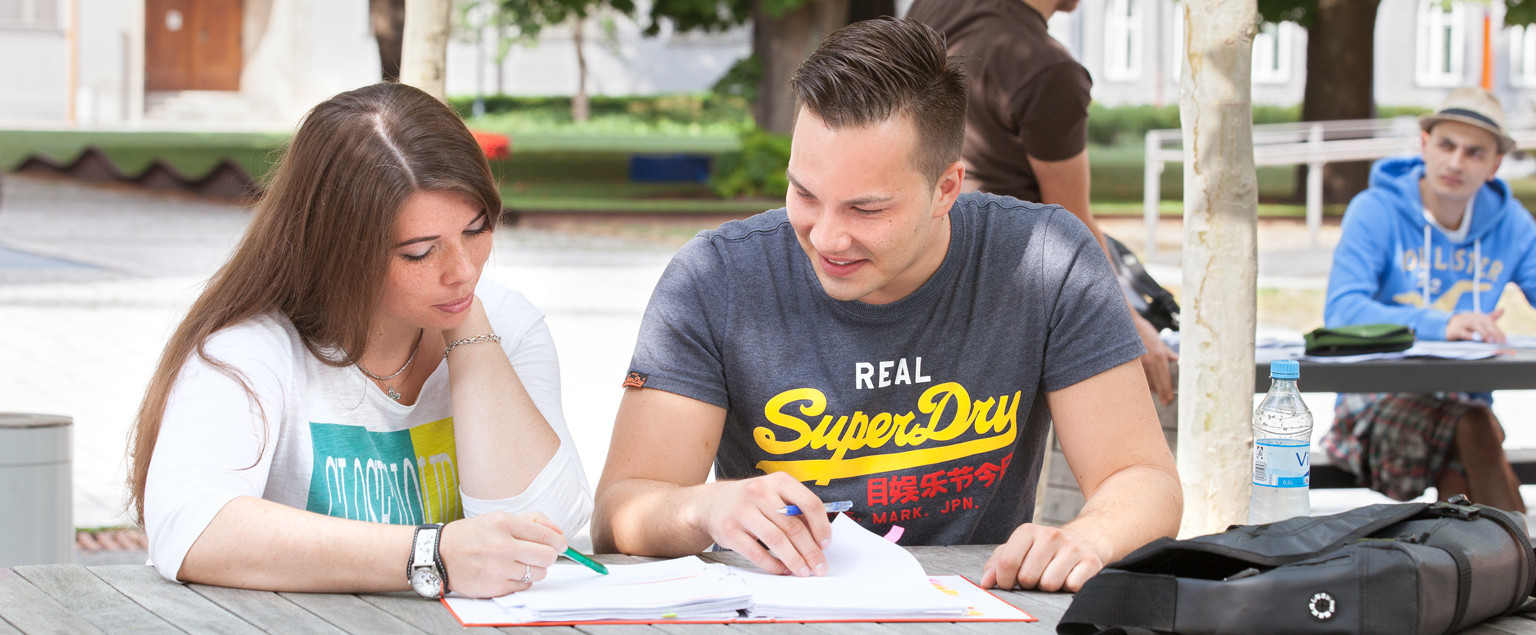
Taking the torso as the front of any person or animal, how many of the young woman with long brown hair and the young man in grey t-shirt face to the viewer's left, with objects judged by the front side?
0

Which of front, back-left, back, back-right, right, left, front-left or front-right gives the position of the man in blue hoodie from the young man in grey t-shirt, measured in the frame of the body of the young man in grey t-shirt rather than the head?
back-left

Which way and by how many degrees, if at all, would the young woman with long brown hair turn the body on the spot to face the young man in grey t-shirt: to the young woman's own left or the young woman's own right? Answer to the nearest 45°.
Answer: approximately 45° to the young woman's own left

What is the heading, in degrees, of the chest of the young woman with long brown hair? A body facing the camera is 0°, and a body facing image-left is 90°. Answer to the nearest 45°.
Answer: approximately 315°

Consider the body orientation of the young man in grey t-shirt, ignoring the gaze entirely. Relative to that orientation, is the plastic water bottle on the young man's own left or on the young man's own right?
on the young man's own left

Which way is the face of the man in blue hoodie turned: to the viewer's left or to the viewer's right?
to the viewer's left

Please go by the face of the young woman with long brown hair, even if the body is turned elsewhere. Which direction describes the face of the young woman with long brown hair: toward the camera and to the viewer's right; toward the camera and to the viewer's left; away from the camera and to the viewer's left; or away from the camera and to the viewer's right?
toward the camera and to the viewer's right

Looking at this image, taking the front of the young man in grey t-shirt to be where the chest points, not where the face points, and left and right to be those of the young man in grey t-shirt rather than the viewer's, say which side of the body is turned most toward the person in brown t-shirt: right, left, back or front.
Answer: back

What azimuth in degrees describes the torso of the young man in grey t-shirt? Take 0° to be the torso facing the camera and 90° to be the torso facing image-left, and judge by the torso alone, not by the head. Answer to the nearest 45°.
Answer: approximately 0°

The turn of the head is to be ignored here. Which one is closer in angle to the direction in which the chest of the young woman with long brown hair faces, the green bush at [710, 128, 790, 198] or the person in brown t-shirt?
the person in brown t-shirt

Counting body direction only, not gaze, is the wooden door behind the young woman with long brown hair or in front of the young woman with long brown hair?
behind
